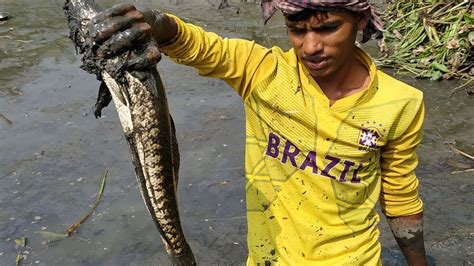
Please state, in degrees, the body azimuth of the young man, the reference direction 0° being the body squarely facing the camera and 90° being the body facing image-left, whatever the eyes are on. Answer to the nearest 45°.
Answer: approximately 0°

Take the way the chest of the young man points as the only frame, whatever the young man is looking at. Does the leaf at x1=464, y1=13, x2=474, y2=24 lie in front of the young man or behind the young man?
behind

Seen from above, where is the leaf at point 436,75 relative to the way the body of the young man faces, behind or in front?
behind

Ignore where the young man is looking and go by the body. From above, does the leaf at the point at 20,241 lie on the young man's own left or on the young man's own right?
on the young man's own right

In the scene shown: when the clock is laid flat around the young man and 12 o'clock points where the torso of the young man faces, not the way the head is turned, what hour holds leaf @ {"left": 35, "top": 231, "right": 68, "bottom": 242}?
The leaf is roughly at 4 o'clock from the young man.
